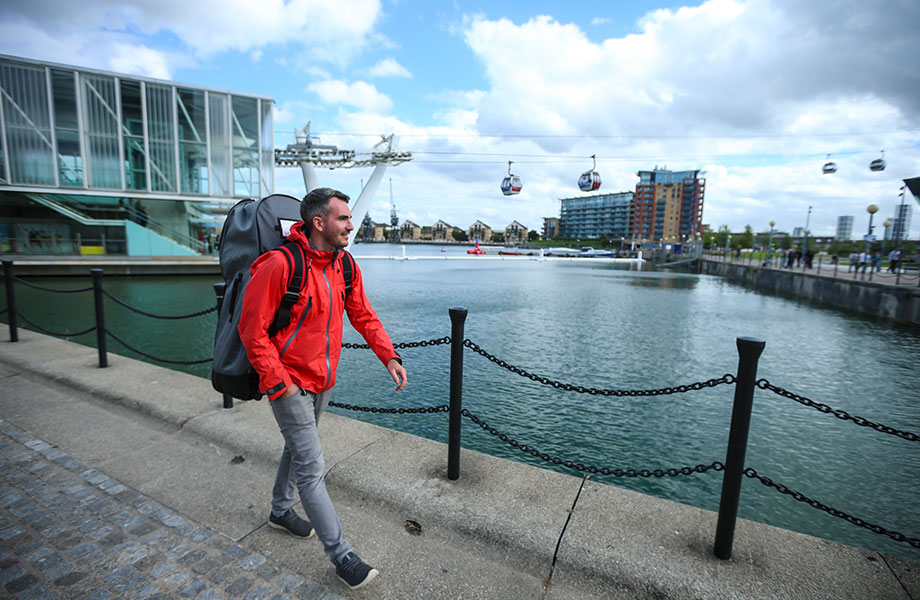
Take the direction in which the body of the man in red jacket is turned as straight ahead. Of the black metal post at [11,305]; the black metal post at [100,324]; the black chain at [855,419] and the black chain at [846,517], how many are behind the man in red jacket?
2

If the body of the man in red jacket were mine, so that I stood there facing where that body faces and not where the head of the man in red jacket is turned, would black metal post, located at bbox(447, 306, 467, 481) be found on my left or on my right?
on my left

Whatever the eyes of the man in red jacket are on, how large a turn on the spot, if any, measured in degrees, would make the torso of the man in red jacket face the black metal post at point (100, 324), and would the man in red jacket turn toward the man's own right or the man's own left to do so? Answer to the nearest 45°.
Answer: approximately 180°

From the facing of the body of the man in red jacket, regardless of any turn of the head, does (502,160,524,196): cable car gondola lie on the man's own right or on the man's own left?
on the man's own left

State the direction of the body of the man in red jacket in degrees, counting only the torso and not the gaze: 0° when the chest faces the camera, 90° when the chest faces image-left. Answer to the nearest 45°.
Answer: approximately 315°

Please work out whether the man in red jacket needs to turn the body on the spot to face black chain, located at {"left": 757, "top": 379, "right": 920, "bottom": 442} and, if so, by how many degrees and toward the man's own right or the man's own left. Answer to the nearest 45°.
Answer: approximately 45° to the man's own left

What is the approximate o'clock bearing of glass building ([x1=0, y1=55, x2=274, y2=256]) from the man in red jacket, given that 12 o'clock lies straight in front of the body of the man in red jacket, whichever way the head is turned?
The glass building is roughly at 7 o'clock from the man in red jacket.

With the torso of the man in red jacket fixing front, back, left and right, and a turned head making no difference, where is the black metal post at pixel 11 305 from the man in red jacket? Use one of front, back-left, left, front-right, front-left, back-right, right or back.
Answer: back

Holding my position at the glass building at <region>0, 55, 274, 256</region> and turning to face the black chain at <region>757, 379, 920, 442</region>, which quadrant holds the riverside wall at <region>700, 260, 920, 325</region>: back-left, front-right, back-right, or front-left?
front-left

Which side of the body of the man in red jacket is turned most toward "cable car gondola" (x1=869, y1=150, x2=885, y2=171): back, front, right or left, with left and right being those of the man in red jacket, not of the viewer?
left
